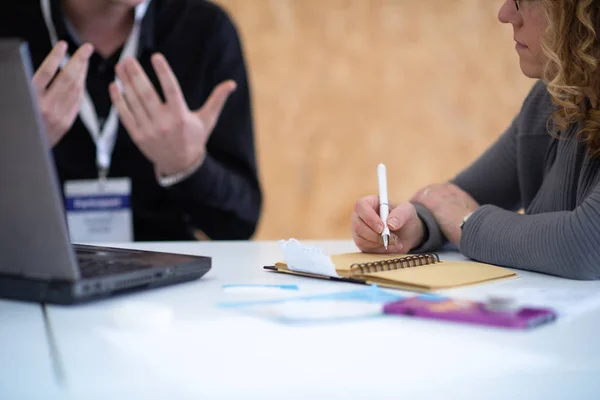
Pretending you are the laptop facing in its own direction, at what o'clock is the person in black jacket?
The person in black jacket is roughly at 11 o'clock from the laptop.

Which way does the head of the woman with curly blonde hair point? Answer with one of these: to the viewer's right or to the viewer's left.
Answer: to the viewer's left

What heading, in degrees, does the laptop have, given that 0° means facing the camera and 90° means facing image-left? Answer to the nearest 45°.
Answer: approximately 225°

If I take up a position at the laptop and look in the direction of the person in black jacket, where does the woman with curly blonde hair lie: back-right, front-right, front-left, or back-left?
front-right
